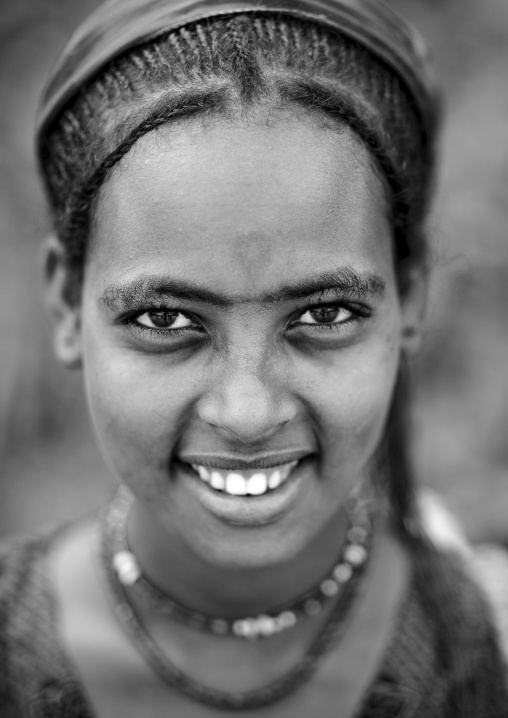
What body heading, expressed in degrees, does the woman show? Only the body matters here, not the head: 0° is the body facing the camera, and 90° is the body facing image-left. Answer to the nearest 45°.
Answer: approximately 0°
